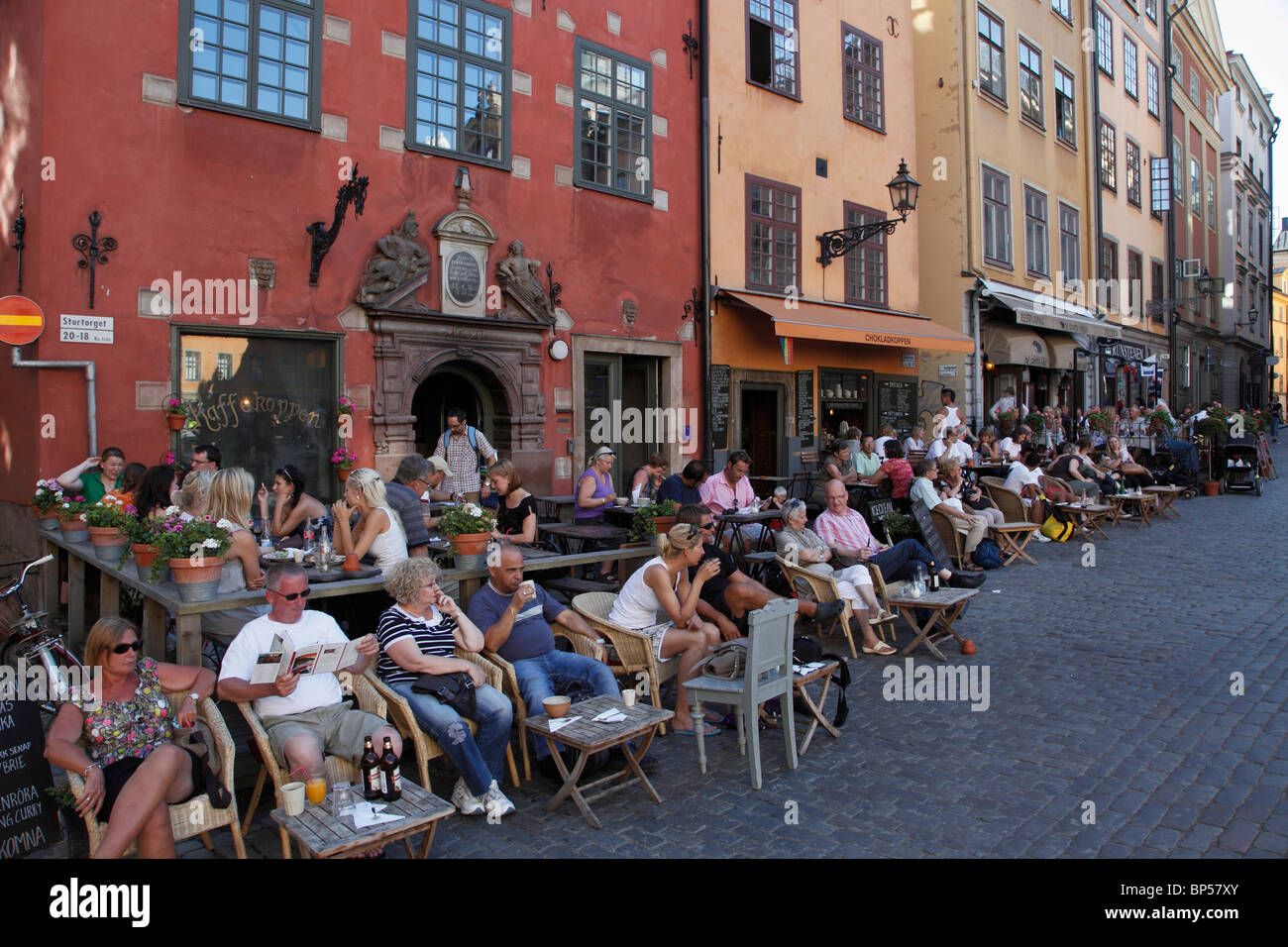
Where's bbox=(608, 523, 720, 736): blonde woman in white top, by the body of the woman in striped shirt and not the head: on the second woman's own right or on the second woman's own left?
on the second woman's own left

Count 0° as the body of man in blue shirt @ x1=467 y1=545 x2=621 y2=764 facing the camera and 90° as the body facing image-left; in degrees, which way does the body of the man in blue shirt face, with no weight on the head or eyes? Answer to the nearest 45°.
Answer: approximately 315°

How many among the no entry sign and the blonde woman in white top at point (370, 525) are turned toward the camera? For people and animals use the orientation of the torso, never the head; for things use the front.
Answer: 1

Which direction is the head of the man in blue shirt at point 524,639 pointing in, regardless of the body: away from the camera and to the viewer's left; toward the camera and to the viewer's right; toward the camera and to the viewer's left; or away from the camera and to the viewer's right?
toward the camera and to the viewer's right
